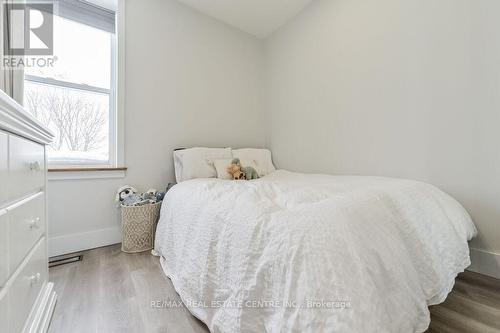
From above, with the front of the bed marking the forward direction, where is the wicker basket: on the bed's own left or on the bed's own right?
on the bed's own right

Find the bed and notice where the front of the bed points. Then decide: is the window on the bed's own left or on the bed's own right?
on the bed's own right

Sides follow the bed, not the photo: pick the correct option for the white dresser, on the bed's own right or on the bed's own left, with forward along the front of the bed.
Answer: on the bed's own right

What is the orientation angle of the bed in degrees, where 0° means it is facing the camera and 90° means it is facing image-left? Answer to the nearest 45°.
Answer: approximately 0°

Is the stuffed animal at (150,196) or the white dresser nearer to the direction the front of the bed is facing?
the white dresser

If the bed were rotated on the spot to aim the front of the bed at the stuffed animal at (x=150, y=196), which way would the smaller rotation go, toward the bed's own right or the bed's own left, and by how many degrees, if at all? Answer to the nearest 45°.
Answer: approximately 135° to the bed's own right
